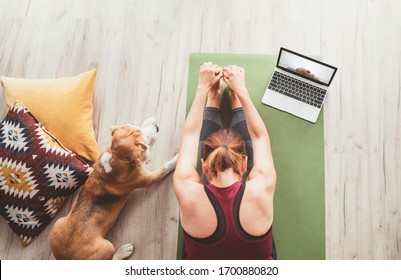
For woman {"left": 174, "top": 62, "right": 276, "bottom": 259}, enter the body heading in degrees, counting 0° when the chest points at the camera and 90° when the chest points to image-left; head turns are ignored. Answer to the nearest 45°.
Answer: approximately 180°

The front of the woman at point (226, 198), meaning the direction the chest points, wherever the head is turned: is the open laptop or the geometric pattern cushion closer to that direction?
the open laptop

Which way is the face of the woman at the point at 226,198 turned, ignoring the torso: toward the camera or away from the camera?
away from the camera

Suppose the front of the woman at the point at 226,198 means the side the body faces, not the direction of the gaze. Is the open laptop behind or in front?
in front
